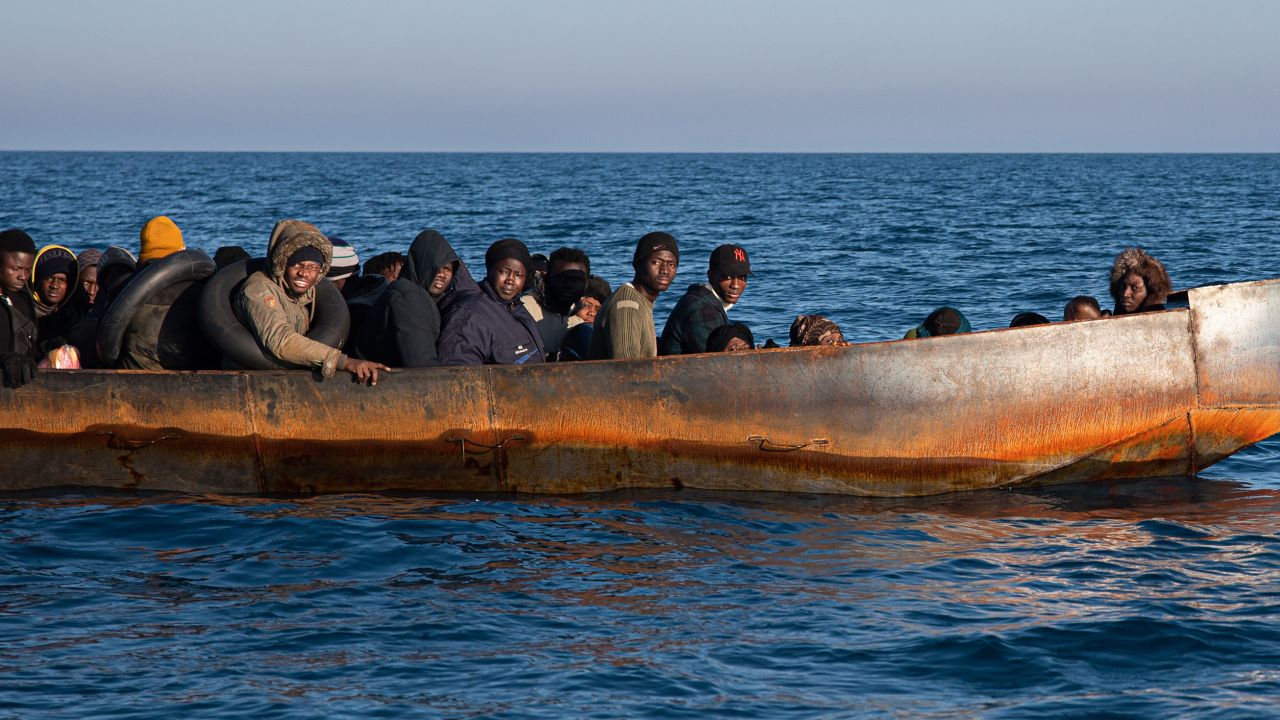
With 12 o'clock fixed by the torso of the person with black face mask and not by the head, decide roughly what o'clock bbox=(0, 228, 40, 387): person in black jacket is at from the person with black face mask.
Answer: The person in black jacket is roughly at 4 o'clock from the person with black face mask.

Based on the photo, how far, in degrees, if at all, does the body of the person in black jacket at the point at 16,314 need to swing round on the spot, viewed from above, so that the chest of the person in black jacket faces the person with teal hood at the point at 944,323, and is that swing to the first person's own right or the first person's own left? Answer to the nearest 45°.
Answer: approximately 45° to the first person's own left

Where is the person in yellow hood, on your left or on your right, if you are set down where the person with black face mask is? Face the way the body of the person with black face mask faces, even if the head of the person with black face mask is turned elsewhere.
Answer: on your right

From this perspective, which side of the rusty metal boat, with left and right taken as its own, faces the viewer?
right

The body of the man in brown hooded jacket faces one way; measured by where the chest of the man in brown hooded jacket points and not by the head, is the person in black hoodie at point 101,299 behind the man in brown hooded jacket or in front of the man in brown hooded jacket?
behind

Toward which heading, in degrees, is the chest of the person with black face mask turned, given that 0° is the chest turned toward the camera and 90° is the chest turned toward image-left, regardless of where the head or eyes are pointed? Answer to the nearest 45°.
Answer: approximately 315°
